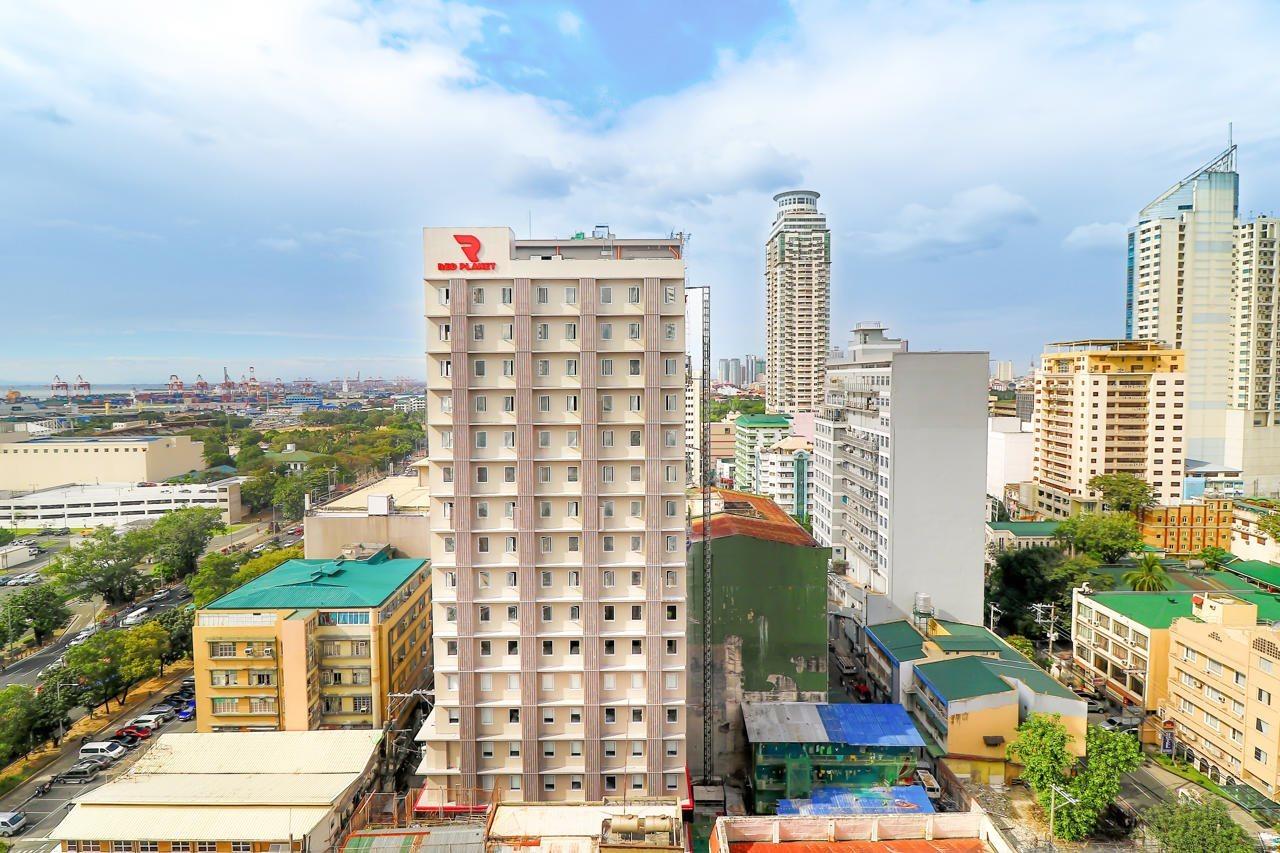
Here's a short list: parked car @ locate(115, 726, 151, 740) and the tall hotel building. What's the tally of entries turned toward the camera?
1

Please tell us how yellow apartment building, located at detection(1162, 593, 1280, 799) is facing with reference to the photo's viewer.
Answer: facing the viewer and to the left of the viewer

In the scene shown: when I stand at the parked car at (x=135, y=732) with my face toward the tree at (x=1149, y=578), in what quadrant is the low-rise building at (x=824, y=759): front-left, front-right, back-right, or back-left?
front-right

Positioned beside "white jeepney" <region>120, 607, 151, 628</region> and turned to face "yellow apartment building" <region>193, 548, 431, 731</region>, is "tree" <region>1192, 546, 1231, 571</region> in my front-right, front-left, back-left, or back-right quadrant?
front-left

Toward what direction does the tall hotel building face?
toward the camera

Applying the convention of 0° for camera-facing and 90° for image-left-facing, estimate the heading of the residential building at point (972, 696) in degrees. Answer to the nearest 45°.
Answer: approximately 45°

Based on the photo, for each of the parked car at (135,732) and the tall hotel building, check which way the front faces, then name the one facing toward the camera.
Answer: the tall hotel building

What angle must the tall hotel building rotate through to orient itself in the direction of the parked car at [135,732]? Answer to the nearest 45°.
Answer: approximately 135° to its right

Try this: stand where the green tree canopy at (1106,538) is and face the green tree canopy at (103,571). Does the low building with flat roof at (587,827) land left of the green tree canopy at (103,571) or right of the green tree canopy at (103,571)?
left

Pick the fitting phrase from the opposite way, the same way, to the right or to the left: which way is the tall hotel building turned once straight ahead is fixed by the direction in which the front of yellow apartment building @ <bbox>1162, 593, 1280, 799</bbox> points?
to the left

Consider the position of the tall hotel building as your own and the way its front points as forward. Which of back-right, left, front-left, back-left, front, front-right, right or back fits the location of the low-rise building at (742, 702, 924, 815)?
left

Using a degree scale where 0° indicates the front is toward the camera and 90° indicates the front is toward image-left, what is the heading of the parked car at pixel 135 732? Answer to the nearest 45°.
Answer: approximately 90°
